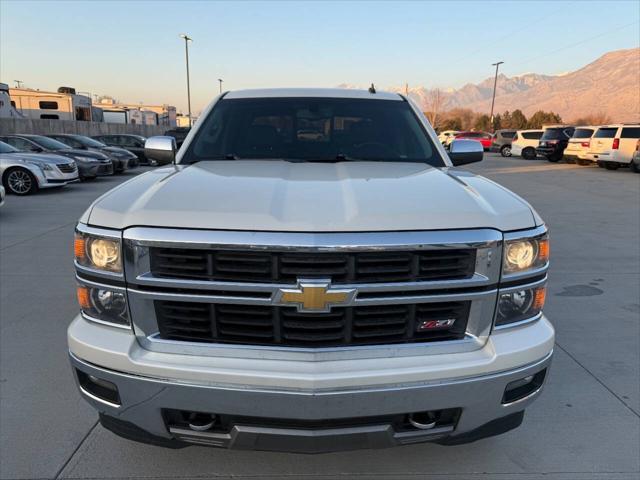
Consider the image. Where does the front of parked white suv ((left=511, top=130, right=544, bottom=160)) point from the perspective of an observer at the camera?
facing away from the viewer and to the right of the viewer

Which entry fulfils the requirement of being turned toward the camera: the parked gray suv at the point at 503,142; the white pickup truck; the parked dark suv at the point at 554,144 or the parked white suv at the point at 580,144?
the white pickup truck

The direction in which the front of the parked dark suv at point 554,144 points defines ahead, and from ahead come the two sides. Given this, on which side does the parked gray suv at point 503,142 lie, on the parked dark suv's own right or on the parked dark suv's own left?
on the parked dark suv's own left

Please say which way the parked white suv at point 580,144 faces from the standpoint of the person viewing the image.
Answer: facing away from the viewer and to the right of the viewer

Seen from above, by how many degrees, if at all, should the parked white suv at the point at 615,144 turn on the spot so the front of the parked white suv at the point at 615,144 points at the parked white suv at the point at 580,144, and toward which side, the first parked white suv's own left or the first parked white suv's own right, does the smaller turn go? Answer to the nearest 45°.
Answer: approximately 90° to the first parked white suv's own left
